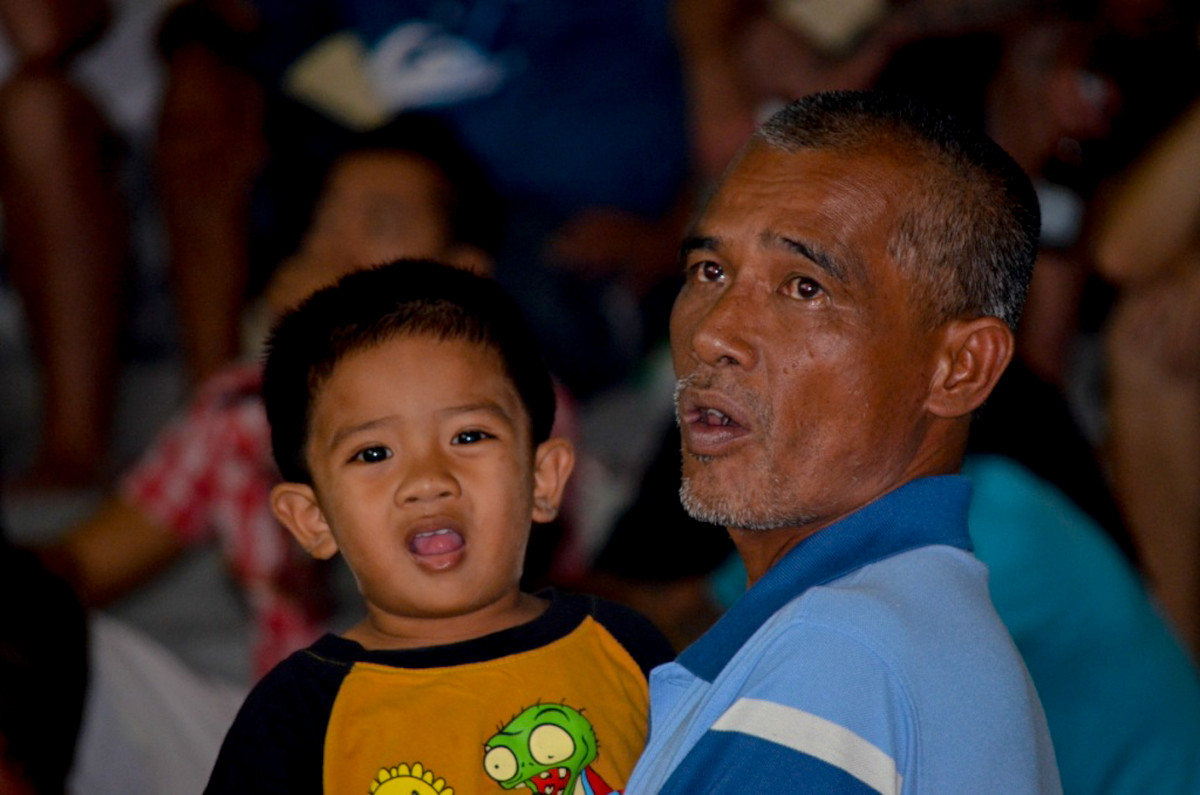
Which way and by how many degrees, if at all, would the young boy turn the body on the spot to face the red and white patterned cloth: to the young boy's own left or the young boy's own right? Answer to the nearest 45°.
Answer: approximately 180°

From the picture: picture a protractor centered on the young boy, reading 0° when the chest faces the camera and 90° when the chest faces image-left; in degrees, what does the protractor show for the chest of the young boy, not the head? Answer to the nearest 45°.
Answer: approximately 0°
